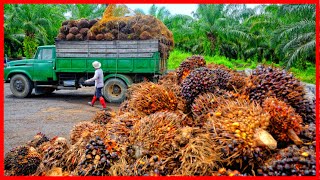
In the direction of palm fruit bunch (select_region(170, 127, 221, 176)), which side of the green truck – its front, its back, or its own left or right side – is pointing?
left

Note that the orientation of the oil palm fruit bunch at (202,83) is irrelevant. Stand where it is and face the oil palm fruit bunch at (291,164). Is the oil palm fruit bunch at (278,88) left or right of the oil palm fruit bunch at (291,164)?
left

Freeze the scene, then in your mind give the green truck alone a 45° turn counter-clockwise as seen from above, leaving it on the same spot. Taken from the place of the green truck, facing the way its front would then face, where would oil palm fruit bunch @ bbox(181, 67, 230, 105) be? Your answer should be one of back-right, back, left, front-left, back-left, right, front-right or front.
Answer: front-left

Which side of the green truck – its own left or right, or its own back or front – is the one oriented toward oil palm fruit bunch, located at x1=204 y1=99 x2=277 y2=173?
left

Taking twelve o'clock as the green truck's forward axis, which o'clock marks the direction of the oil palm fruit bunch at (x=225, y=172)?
The oil palm fruit bunch is roughly at 9 o'clock from the green truck.

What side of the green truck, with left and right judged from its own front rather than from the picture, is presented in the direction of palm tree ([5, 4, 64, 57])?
right

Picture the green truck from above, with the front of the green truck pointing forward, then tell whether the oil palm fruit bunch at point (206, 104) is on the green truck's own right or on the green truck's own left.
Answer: on the green truck's own left

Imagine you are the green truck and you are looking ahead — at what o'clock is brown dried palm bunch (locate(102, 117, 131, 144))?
The brown dried palm bunch is roughly at 9 o'clock from the green truck.

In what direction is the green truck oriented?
to the viewer's left

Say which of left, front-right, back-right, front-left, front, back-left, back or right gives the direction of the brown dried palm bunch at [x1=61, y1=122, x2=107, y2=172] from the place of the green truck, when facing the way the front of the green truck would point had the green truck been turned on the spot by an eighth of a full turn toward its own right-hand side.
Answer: back-left
